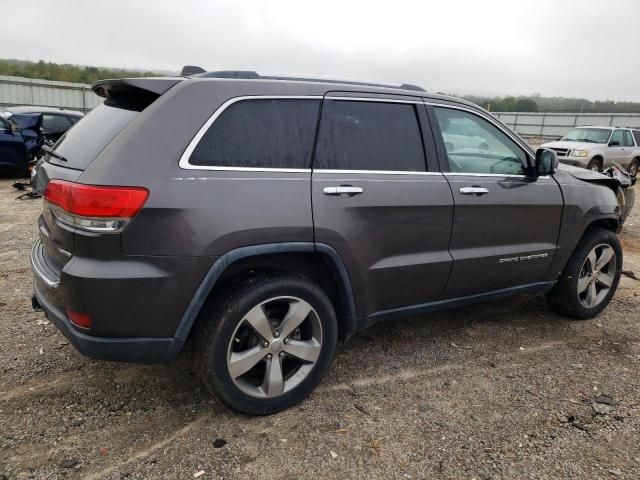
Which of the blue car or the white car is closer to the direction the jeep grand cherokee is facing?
the white car

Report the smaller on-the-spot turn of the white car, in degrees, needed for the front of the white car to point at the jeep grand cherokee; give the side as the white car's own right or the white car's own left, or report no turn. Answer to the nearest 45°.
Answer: approximately 45° to the white car's own left

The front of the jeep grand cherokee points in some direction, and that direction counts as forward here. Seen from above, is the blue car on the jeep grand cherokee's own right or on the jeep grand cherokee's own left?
on the jeep grand cherokee's own left

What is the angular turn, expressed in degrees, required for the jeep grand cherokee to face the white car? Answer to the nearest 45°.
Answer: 0° — it already faces it

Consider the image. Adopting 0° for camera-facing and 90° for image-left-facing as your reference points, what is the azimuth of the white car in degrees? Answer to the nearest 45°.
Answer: approximately 45°

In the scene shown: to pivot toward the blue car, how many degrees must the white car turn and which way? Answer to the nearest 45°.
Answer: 0° — it already faces it

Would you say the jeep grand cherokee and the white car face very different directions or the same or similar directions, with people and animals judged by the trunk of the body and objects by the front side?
very different directions

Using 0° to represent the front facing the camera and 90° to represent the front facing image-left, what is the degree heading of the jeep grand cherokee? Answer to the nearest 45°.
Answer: approximately 225°

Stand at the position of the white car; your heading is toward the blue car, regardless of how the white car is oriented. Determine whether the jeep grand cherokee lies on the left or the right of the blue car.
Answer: left
